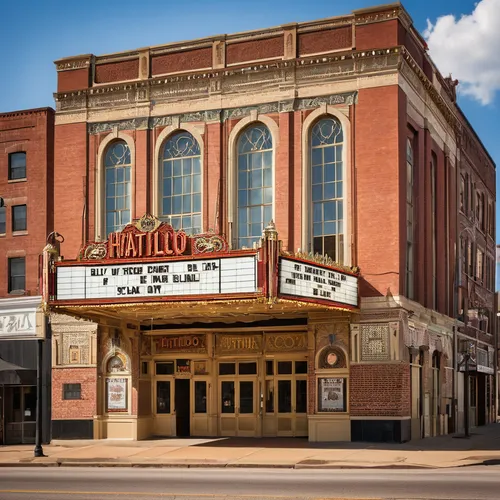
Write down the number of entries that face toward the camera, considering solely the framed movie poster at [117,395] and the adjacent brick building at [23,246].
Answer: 2

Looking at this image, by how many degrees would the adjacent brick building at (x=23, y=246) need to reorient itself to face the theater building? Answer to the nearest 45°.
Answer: approximately 45° to its left

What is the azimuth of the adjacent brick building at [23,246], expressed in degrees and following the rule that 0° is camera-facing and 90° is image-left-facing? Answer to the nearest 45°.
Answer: approximately 0°
